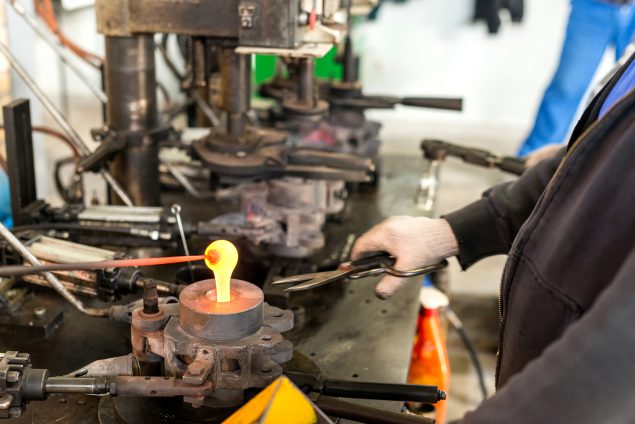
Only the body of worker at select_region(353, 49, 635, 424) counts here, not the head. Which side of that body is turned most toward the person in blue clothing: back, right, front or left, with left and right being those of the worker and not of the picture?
right

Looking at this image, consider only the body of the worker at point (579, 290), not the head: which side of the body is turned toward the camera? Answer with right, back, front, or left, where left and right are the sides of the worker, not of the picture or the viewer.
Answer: left

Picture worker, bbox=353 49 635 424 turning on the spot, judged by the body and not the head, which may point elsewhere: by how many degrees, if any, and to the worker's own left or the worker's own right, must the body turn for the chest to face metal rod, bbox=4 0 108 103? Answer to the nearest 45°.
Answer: approximately 45° to the worker's own right

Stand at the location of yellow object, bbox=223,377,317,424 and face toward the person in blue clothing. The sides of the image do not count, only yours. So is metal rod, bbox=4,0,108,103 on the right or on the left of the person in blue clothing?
left

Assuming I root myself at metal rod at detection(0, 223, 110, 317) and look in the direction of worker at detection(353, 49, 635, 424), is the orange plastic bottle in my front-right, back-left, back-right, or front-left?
front-left

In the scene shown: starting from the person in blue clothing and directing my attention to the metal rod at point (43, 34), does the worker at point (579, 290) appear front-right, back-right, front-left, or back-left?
front-left

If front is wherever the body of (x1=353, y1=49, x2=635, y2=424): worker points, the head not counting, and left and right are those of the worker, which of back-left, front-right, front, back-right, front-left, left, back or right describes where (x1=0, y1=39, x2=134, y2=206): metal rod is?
front-right

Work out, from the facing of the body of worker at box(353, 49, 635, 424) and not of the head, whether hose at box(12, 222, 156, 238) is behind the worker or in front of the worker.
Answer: in front

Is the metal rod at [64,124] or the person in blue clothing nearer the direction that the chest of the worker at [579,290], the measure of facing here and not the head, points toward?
the metal rod

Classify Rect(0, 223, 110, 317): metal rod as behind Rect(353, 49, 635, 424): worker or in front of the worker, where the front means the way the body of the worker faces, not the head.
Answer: in front
